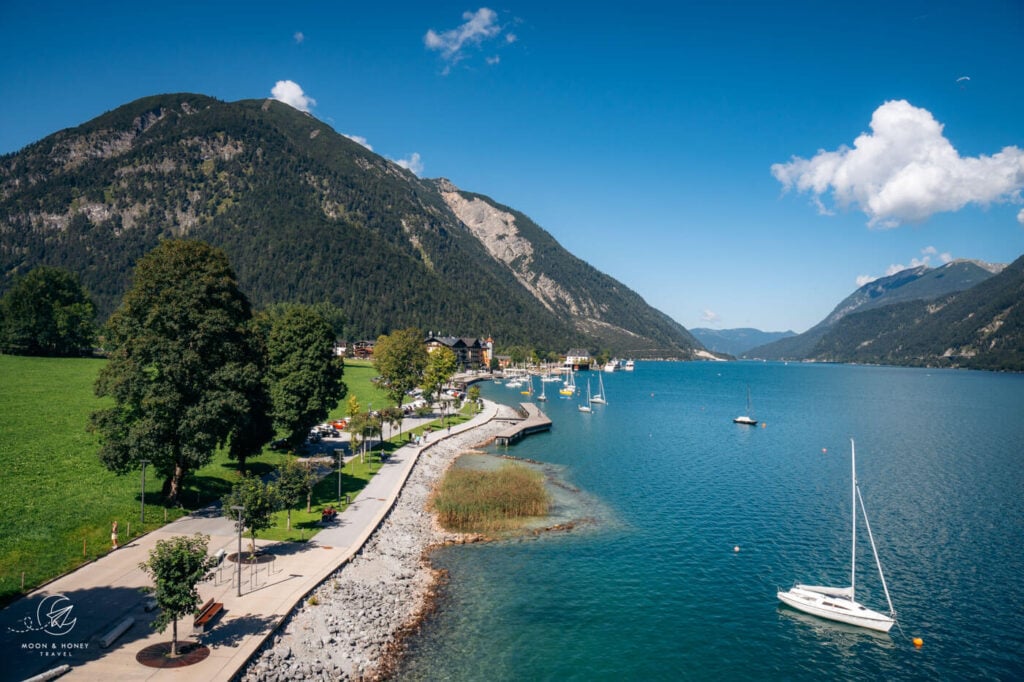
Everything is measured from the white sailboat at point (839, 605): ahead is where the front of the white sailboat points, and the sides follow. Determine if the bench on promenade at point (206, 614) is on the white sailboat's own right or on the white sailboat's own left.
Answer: on the white sailboat's own right

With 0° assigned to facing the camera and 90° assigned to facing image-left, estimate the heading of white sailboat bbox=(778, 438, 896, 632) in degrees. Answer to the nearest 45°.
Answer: approximately 315°

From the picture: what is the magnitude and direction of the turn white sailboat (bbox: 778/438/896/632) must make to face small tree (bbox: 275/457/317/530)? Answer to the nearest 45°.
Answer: approximately 135° to its right
